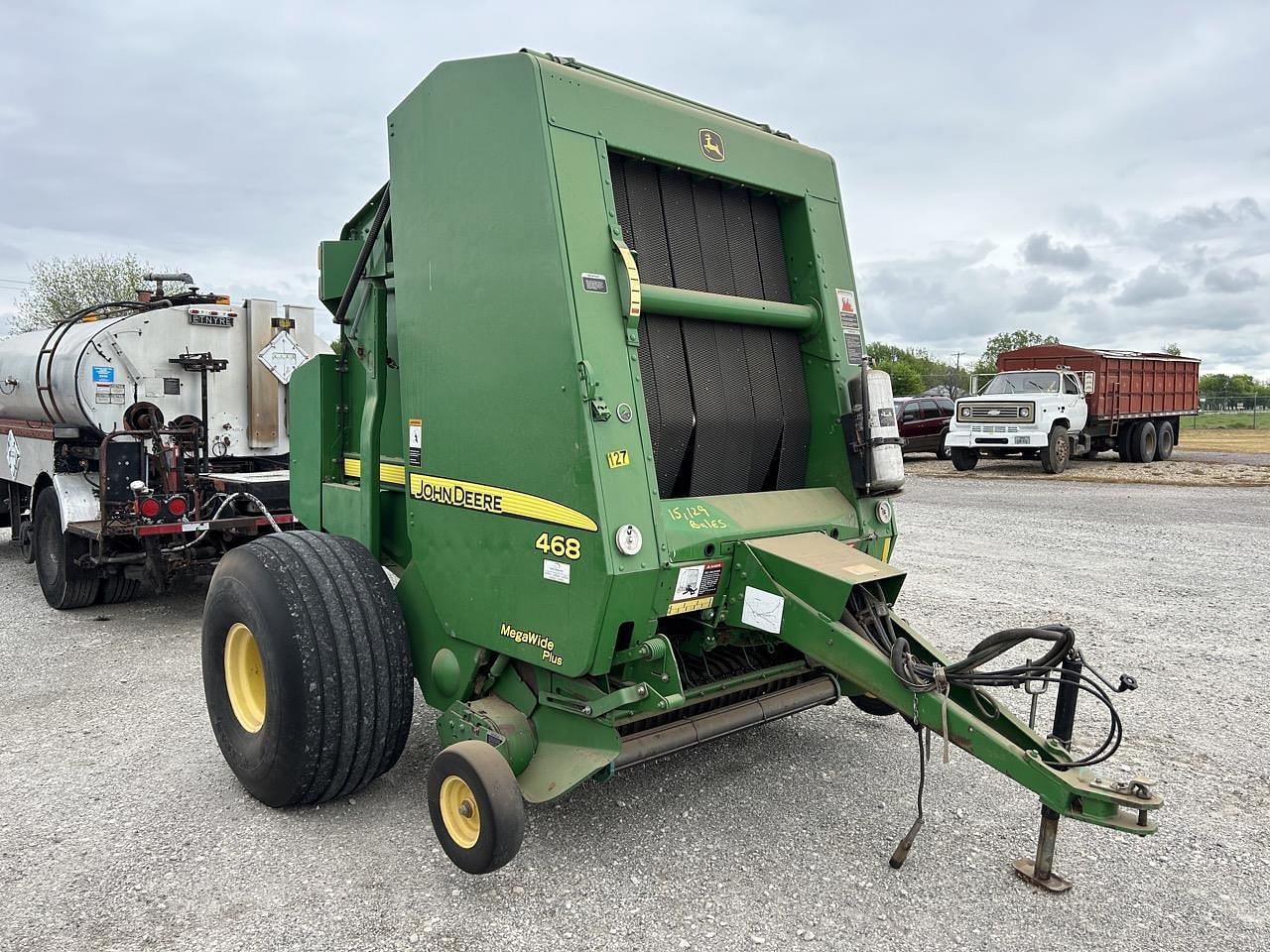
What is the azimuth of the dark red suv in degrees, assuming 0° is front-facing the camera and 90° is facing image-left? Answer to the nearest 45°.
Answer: approximately 45°

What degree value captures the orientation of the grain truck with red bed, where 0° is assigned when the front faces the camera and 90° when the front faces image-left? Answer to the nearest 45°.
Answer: approximately 45°

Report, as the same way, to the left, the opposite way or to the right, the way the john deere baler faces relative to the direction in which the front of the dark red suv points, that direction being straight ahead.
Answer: to the left

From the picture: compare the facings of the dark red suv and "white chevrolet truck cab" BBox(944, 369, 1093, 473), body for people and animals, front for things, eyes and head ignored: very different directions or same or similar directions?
same or similar directions

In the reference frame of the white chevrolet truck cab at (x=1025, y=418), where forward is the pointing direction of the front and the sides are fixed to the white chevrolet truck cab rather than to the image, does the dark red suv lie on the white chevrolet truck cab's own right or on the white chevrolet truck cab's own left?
on the white chevrolet truck cab's own right

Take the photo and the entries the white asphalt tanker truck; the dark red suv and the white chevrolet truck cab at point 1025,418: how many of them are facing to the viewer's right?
0

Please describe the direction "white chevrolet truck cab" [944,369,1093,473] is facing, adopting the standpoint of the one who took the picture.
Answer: facing the viewer and to the left of the viewer

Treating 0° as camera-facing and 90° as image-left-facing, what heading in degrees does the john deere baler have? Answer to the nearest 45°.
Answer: approximately 315°

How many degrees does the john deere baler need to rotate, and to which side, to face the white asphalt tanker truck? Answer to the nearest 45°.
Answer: approximately 180°

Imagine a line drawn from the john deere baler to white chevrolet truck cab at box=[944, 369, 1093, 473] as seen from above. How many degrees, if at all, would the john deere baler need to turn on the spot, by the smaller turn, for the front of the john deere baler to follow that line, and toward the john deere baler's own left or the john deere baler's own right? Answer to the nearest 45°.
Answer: approximately 90° to the john deere baler's own left

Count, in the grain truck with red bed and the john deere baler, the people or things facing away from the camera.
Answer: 0

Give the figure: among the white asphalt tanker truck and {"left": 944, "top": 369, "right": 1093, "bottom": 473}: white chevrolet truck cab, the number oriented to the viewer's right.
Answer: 0

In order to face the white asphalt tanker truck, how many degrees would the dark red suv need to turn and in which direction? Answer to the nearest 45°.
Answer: approximately 45° to its left

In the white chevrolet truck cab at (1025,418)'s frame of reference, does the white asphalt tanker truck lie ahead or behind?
ahead

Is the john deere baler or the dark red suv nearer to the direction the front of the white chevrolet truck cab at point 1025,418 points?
the john deere baler

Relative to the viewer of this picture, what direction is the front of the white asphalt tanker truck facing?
facing away from the viewer and to the left of the viewer

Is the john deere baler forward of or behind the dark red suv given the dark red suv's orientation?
forward

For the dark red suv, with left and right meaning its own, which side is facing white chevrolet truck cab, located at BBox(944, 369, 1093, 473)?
left
